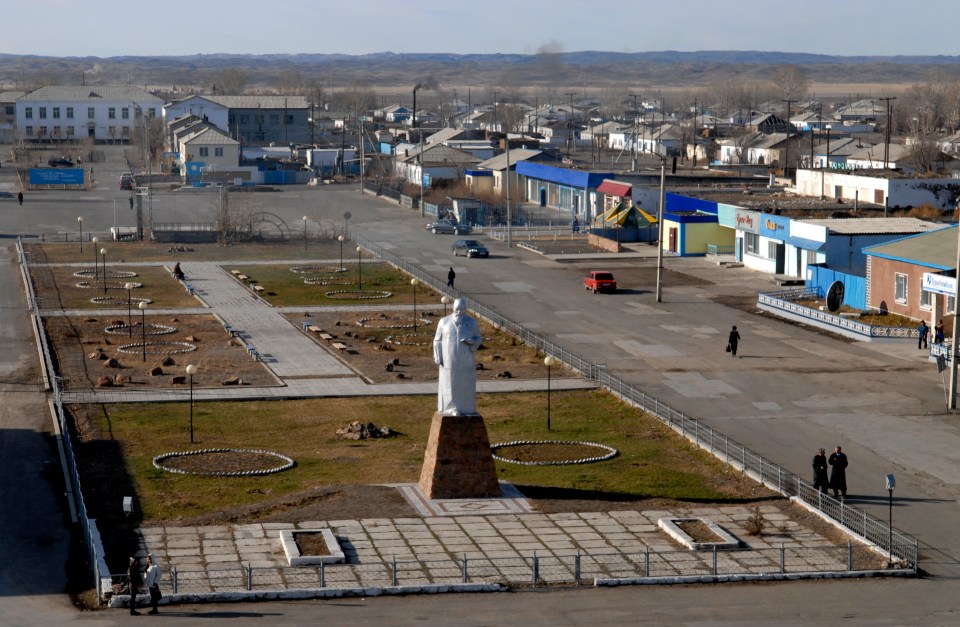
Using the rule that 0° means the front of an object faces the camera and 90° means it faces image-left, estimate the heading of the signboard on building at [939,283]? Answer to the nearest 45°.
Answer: approximately 45°

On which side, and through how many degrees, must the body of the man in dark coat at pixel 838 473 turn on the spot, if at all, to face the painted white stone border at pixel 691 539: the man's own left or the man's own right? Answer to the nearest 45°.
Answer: approximately 45° to the man's own right

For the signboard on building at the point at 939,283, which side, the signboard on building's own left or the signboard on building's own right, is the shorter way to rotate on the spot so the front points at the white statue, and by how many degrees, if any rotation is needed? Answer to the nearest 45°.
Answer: approximately 45° to the signboard on building's own left

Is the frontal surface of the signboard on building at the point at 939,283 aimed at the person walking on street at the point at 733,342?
yes

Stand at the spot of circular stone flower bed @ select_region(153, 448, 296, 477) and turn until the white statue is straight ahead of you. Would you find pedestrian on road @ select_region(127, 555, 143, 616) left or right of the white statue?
right

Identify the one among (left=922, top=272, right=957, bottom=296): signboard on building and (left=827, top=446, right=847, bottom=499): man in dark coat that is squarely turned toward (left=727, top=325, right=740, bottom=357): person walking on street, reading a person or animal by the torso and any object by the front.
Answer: the signboard on building

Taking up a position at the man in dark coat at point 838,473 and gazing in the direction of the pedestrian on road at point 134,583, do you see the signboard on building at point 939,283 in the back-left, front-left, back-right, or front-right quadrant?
back-right

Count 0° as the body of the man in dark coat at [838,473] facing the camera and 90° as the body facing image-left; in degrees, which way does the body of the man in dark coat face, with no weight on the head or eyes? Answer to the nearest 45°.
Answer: approximately 0°
